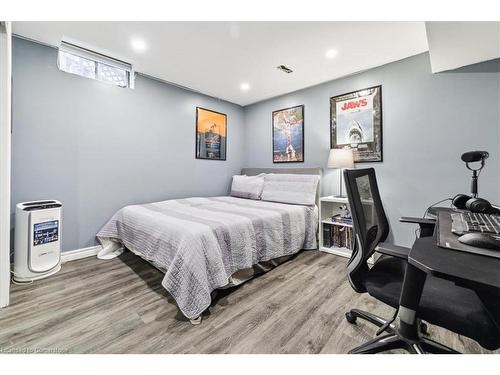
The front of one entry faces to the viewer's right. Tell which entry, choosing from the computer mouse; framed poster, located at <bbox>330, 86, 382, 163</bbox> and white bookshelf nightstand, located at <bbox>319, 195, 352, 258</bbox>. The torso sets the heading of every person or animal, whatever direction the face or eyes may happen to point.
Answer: the computer mouse

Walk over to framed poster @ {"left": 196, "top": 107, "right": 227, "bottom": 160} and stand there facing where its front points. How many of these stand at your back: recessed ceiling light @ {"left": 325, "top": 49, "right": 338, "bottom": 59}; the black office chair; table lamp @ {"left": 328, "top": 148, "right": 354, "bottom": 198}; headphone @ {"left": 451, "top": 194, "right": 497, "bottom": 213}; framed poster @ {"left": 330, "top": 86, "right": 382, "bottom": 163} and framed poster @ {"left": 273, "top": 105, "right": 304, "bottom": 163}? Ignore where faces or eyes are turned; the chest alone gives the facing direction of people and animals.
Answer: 0

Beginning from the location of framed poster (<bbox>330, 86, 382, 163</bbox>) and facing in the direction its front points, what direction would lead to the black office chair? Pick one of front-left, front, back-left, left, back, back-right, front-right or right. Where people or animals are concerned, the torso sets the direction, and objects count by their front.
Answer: front-left

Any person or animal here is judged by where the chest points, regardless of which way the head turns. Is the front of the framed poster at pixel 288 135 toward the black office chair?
no

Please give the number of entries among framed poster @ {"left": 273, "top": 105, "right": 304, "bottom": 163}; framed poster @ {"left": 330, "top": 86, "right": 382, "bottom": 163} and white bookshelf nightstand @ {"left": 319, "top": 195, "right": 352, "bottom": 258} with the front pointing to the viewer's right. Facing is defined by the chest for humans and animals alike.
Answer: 0

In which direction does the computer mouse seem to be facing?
to the viewer's right

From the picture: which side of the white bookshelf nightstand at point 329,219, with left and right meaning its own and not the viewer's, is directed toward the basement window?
front

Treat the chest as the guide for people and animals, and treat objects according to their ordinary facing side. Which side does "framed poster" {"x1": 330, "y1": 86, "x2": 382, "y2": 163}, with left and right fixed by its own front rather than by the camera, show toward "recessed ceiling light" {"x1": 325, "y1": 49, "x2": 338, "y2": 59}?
front

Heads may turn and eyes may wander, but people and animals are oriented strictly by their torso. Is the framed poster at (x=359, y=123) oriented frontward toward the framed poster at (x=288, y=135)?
no

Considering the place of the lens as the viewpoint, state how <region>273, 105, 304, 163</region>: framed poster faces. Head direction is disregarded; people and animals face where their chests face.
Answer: facing the viewer and to the left of the viewer

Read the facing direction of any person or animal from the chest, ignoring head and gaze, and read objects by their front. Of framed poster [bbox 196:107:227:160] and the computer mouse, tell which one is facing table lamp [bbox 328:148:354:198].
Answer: the framed poster

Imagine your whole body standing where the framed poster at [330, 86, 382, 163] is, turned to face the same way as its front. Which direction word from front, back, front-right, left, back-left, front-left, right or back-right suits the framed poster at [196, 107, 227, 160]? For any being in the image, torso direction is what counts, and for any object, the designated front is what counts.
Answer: front-right

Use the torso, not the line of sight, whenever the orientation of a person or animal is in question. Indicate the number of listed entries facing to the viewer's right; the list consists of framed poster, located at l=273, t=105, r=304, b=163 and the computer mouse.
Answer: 1

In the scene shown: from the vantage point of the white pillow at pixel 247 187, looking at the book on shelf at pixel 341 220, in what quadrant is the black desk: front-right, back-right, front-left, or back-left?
front-right

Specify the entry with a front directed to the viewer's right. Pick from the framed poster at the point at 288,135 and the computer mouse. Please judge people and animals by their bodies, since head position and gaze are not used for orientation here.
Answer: the computer mouse

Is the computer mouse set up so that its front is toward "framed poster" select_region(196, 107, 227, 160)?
no

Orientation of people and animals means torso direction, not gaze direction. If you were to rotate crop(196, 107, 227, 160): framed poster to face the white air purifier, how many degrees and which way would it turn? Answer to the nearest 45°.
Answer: approximately 90° to its right

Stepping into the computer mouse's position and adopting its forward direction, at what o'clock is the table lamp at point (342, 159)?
The table lamp is roughly at 8 o'clock from the computer mouse.

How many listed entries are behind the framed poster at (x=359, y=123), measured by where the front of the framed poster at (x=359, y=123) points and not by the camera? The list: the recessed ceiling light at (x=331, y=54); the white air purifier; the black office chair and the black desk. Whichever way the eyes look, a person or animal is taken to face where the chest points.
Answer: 0

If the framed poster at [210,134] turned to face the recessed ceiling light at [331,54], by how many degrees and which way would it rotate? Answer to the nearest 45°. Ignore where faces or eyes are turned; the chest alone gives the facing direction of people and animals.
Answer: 0° — it already faces it
